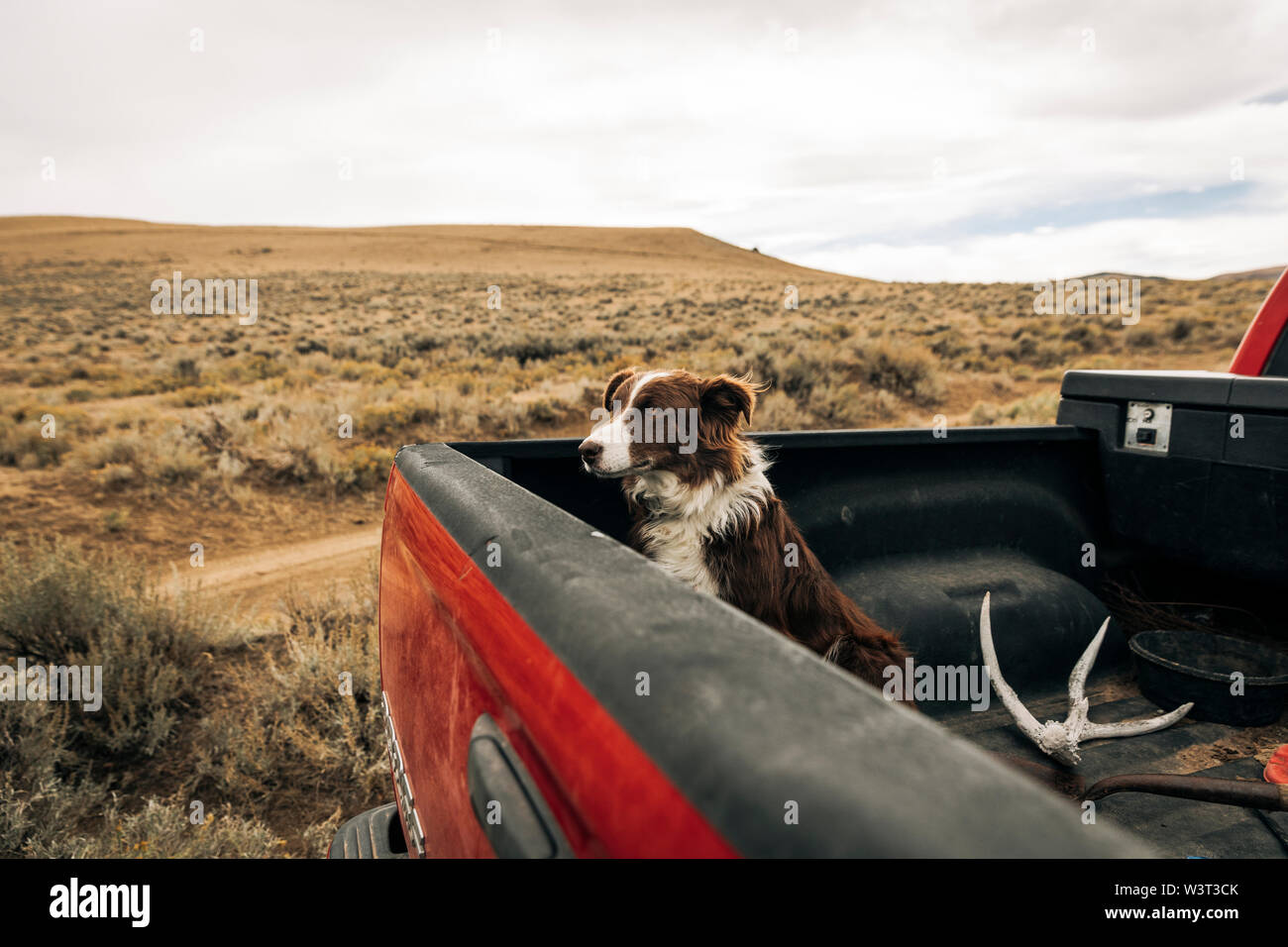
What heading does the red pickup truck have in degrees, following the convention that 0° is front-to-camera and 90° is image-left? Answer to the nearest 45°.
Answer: approximately 225°

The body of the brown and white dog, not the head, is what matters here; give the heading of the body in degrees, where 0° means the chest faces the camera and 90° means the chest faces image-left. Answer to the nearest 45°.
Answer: approximately 45°

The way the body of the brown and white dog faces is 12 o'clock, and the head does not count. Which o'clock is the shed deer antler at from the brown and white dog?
The shed deer antler is roughly at 7 o'clock from the brown and white dog.

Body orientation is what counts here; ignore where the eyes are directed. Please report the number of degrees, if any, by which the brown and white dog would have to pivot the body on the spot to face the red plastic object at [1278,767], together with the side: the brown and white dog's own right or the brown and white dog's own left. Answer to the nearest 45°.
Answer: approximately 135° to the brown and white dog's own left
